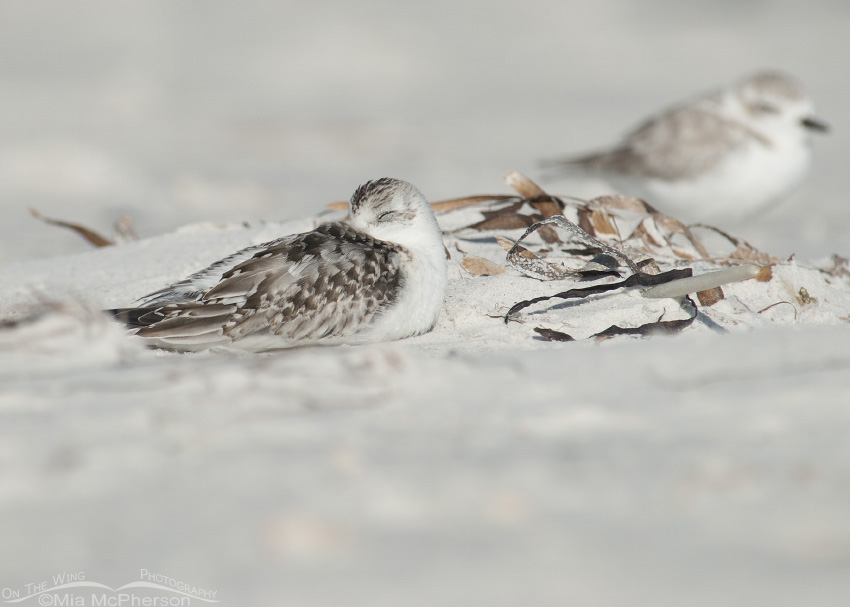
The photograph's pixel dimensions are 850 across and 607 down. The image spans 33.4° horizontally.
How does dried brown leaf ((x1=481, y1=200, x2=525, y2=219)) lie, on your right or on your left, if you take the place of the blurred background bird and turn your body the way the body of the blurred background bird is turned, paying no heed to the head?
on your right

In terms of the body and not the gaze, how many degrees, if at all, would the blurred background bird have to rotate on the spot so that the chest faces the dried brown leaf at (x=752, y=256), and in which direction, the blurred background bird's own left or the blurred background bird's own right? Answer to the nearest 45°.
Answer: approximately 90° to the blurred background bird's own right

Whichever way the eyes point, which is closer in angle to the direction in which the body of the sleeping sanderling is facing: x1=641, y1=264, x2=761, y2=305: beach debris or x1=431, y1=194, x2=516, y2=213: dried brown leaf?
the beach debris

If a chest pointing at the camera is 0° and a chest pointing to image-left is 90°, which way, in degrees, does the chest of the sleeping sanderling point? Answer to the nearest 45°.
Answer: approximately 270°

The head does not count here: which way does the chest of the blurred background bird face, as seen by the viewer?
to the viewer's right

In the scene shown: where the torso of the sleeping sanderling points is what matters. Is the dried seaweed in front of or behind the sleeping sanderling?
in front

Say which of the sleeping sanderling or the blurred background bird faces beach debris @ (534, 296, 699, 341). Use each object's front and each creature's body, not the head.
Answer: the sleeping sanderling

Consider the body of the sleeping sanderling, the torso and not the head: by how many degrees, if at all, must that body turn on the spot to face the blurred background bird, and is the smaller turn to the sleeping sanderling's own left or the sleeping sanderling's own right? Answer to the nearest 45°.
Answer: approximately 45° to the sleeping sanderling's own left

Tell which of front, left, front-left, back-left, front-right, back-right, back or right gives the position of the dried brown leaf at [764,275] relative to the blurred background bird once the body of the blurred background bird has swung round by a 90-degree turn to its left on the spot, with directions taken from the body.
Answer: back

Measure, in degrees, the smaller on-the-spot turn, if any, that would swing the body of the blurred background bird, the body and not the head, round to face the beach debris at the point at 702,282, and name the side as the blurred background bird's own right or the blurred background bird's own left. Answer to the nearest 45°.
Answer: approximately 90° to the blurred background bird's own right

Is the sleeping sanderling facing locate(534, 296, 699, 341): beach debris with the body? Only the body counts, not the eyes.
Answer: yes

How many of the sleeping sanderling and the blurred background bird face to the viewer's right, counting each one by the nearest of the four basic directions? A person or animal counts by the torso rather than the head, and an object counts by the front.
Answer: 2

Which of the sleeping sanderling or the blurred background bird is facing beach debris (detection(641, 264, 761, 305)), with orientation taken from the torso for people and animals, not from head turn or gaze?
the sleeping sanderling
